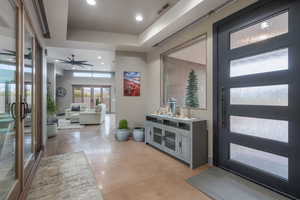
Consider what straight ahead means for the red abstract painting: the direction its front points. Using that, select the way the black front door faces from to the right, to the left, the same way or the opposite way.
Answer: to the right

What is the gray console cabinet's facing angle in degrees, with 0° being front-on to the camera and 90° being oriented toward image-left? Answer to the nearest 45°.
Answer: approximately 45°

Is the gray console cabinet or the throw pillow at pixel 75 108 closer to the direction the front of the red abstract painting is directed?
the gray console cabinet

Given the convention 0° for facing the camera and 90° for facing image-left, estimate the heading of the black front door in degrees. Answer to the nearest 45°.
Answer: approximately 45°

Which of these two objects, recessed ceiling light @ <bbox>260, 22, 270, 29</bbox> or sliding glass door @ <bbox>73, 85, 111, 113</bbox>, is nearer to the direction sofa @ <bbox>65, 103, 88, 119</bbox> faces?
the recessed ceiling light

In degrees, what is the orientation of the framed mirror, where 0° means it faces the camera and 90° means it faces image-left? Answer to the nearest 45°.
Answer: approximately 45°
